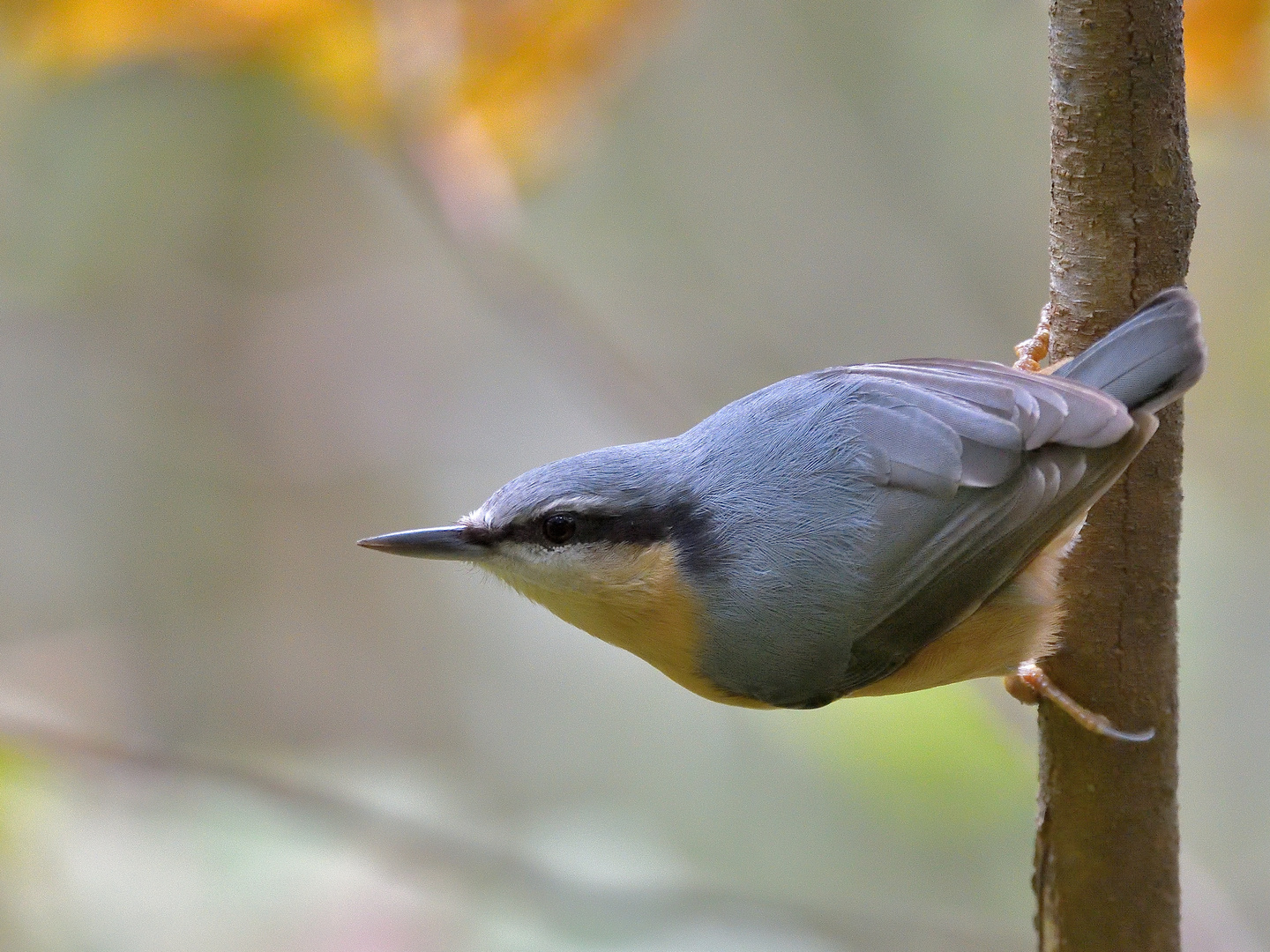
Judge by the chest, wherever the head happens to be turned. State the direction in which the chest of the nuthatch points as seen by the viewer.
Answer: to the viewer's left

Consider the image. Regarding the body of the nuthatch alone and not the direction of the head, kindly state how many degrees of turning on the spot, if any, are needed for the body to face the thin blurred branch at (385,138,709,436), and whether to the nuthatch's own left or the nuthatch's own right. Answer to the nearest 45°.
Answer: approximately 45° to the nuthatch's own right
